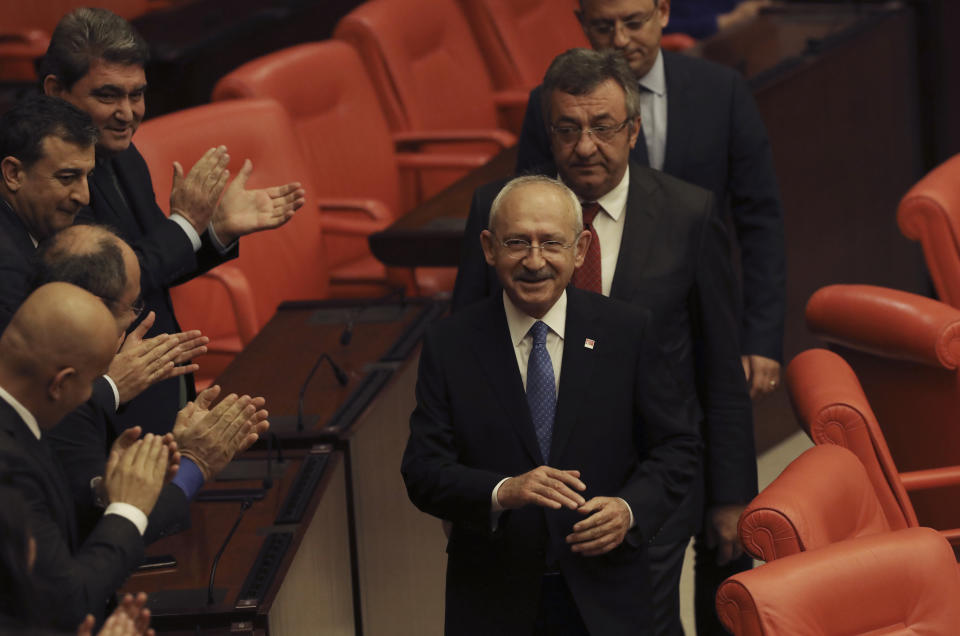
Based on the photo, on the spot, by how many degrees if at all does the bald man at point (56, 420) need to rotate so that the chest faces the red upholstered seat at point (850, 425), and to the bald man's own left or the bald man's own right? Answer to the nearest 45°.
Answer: approximately 45° to the bald man's own right

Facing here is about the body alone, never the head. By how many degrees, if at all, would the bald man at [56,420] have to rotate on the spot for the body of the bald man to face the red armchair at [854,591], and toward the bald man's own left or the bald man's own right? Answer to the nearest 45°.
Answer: approximately 45° to the bald man's own right

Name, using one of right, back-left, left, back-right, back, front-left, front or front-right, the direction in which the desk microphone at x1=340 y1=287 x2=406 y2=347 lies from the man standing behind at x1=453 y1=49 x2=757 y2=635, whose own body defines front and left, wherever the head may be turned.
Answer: back-right

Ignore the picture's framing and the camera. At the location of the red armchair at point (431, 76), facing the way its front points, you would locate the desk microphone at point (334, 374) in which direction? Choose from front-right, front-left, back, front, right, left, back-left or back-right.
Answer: front-right

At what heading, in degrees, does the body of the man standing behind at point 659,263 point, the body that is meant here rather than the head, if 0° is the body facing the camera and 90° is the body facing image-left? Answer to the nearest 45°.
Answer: approximately 0°

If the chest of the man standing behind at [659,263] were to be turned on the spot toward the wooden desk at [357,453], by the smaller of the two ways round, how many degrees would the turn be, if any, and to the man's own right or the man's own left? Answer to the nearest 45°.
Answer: approximately 90° to the man's own right
